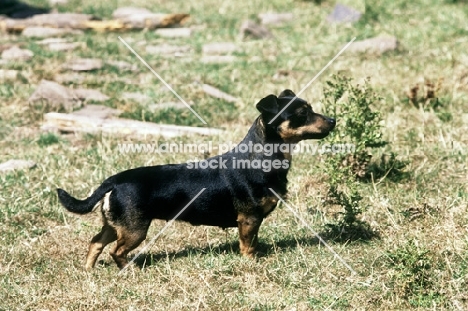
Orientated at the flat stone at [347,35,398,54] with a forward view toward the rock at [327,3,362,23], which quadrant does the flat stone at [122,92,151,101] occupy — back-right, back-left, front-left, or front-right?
back-left

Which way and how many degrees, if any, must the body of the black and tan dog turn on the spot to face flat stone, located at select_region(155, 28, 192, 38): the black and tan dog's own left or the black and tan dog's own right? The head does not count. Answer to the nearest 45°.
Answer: approximately 90° to the black and tan dog's own left

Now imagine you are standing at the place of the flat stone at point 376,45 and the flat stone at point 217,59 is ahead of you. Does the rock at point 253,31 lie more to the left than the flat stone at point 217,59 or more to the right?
right

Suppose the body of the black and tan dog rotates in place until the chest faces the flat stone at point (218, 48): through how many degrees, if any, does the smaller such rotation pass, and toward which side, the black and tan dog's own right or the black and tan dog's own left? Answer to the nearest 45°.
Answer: approximately 90° to the black and tan dog's own left

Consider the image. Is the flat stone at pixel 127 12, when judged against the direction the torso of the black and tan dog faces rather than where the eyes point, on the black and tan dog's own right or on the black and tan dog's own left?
on the black and tan dog's own left

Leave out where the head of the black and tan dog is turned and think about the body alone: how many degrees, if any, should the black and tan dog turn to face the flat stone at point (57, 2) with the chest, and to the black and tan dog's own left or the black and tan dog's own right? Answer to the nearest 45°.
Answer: approximately 90° to the black and tan dog's own left

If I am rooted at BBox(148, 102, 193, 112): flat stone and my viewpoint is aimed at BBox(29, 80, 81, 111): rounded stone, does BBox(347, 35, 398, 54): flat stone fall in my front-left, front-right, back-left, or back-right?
back-right

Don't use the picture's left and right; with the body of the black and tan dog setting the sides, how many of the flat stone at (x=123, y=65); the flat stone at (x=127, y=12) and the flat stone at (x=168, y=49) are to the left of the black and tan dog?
3

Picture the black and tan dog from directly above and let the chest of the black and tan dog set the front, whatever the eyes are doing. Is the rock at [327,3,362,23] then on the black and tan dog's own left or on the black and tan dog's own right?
on the black and tan dog's own left

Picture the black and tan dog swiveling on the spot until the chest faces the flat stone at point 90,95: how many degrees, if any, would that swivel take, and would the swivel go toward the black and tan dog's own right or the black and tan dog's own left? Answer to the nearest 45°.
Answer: approximately 90° to the black and tan dog's own left

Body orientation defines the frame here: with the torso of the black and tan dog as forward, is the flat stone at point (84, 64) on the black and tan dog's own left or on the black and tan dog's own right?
on the black and tan dog's own left

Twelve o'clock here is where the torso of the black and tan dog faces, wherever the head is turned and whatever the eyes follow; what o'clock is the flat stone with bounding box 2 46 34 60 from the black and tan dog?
The flat stone is roughly at 8 o'clock from the black and tan dog.

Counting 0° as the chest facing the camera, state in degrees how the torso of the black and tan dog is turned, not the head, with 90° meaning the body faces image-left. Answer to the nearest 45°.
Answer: approximately 270°

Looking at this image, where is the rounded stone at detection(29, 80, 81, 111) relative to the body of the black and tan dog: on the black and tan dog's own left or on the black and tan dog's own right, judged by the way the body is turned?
on the black and tan dog's own left
